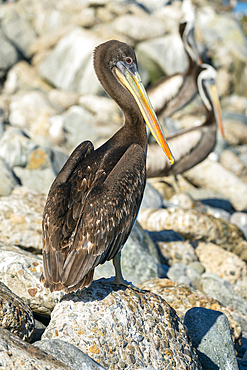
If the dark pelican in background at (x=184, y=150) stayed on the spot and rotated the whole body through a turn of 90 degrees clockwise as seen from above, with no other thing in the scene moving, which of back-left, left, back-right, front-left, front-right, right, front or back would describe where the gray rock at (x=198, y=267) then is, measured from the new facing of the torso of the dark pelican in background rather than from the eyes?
front

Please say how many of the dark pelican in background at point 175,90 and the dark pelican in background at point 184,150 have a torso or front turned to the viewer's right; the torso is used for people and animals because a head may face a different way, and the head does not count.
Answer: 2

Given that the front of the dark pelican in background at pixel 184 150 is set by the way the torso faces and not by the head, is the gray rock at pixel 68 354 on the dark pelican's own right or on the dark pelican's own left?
on the dark pelican's own right

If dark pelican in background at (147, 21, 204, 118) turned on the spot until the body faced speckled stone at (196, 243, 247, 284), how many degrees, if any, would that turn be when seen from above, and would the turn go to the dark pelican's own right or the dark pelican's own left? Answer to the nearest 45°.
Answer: approximately 90° to the dark pelican's own right

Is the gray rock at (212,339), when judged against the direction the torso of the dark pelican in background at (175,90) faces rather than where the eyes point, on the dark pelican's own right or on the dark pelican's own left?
on the dark pelican's own right

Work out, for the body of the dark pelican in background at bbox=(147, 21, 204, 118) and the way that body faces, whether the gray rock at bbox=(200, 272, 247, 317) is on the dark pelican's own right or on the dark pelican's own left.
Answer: on the dark pelican's own right

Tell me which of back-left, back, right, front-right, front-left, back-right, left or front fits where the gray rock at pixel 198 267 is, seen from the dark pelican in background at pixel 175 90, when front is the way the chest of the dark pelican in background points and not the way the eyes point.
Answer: right

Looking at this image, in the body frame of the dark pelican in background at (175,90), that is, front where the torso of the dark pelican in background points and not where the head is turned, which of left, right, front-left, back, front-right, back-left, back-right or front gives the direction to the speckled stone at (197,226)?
right

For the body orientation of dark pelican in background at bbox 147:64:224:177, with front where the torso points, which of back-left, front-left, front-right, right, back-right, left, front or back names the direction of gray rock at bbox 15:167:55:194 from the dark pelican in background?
back-right

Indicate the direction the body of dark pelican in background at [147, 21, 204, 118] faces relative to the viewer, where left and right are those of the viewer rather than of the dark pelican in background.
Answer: facing to the right of the viewer

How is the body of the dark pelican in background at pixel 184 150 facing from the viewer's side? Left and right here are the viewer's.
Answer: facing to the right of the viewer

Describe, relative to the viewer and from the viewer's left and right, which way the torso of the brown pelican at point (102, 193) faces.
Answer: facing away from the viewer and to the right of the viewer
